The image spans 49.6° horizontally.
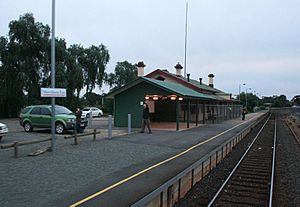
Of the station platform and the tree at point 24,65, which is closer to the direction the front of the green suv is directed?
the station platform

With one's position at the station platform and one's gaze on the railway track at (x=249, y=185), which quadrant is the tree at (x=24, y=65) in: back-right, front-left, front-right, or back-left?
back-left

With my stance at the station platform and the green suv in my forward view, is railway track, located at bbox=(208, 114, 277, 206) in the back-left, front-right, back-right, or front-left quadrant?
back-right

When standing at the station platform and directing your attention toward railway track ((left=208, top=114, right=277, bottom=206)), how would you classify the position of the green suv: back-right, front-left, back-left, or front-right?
back-left

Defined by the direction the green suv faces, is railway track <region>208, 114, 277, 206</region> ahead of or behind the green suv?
ahead

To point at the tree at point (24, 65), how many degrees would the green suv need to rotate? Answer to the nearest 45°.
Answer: approximately 135° to its left

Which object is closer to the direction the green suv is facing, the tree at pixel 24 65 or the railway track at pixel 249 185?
the railway track

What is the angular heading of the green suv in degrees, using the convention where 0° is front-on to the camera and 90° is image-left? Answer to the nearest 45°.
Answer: approximately 315°
